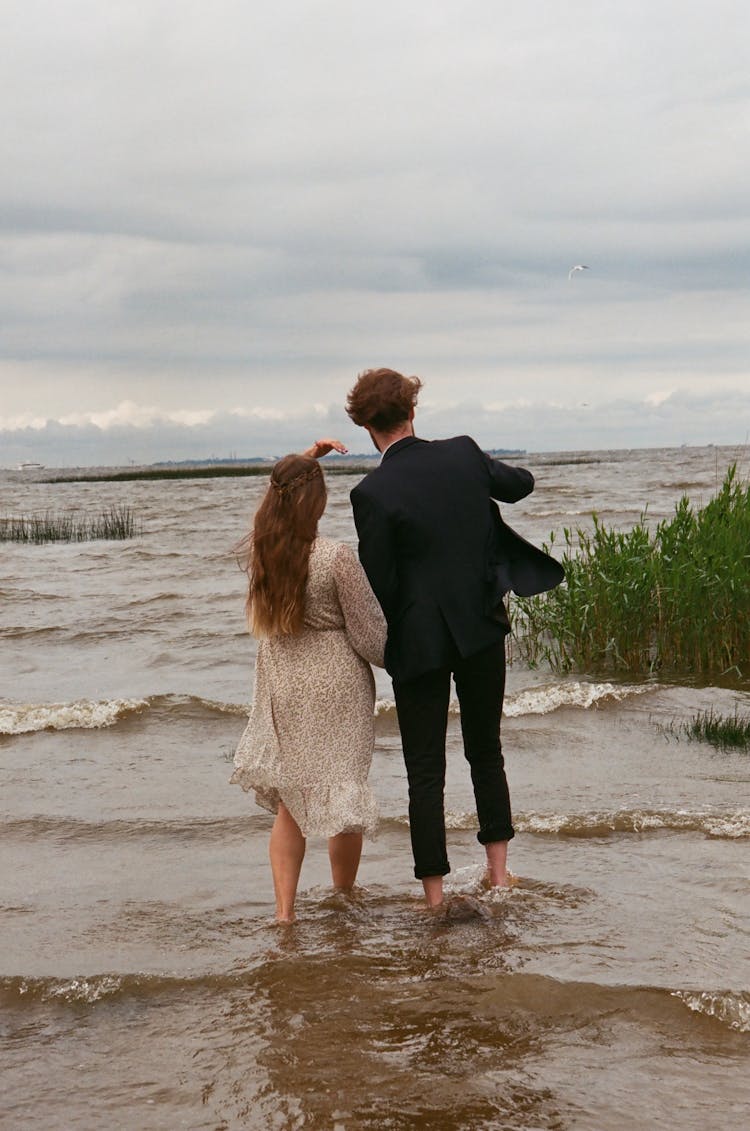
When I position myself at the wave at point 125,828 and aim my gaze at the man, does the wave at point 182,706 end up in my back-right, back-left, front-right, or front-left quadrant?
back-left

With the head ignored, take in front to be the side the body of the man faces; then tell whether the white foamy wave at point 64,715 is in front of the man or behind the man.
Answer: in front

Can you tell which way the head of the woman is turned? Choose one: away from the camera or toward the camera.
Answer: away from the camera

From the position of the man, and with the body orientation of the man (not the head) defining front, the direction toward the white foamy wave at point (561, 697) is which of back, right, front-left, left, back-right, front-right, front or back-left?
front

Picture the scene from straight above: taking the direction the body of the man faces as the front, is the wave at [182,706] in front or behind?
in front

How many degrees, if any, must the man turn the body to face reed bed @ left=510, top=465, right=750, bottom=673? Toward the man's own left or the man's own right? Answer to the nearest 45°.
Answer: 0° — they already face it

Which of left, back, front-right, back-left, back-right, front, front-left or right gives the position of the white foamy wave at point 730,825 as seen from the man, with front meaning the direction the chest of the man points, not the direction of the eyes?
front-right

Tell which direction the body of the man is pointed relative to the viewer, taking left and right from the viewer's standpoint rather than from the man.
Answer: facing away from the viewer

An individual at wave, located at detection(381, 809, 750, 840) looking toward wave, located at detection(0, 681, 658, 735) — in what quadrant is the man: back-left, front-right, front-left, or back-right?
back-left

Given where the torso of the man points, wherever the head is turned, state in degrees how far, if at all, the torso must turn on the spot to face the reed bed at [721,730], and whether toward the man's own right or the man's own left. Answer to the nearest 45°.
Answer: approximately 45° to the man's own right
